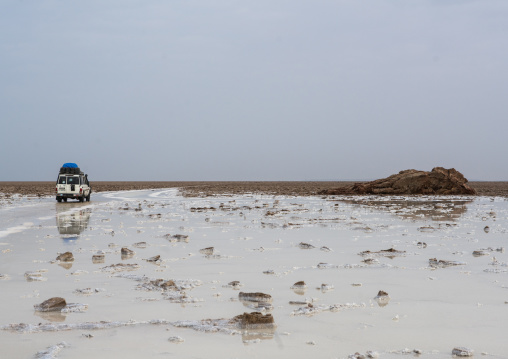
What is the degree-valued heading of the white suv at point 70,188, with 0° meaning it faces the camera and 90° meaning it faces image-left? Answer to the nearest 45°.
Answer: approximately 180°

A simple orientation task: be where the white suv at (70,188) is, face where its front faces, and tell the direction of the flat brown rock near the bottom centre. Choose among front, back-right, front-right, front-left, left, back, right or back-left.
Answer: back
